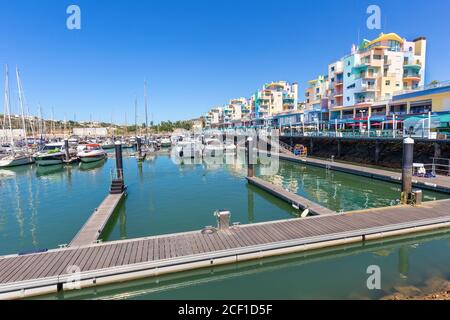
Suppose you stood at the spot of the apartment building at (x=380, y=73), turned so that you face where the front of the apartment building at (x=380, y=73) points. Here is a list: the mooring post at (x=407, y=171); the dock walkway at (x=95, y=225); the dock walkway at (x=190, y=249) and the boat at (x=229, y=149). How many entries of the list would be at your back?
0

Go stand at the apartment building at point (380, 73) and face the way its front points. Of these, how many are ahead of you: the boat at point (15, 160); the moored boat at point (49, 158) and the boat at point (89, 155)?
3

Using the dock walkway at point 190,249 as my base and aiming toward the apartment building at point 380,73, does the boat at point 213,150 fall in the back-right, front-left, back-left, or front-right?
front-left

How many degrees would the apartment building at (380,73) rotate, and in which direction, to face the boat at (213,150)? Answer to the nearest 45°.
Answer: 0° — it already faces it

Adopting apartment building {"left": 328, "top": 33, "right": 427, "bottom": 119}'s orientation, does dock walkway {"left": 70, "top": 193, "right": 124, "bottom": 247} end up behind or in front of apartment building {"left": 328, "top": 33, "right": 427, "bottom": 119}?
in front

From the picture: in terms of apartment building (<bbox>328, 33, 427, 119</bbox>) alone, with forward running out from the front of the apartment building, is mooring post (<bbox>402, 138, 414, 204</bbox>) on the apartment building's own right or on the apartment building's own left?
on the apartment building's own left

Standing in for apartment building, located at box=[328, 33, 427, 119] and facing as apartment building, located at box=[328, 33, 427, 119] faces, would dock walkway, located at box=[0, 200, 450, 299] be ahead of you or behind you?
ahead

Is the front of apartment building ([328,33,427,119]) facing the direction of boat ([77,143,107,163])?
yes

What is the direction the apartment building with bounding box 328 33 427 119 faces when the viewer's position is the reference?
facing the viewer and to the left of the viewer

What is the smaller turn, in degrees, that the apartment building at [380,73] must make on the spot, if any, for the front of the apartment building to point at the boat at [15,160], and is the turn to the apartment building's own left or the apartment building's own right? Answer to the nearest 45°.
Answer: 0° — it already faces it

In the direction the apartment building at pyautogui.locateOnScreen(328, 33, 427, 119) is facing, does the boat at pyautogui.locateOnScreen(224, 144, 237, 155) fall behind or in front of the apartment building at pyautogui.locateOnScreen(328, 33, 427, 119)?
in front

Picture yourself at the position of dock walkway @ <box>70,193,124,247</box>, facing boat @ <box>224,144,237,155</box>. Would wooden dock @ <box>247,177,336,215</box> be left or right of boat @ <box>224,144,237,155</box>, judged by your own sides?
right
